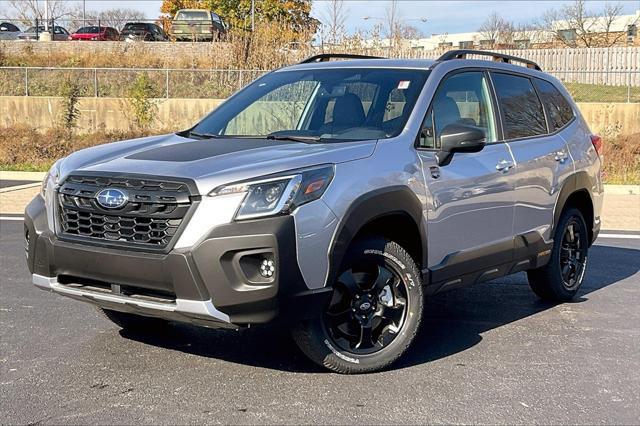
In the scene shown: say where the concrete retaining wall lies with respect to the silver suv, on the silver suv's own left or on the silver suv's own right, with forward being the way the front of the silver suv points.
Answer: on the silver suv's own right

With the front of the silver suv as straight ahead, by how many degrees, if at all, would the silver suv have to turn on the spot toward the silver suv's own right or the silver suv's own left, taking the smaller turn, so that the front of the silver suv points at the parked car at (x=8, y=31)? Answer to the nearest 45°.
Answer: approximately 135° to the silver suv's own right

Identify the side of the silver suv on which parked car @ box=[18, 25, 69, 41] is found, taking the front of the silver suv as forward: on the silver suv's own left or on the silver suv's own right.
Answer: on the silver suv's own right

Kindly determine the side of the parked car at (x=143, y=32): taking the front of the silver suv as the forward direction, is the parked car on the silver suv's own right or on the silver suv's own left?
on the silver suv's own right
